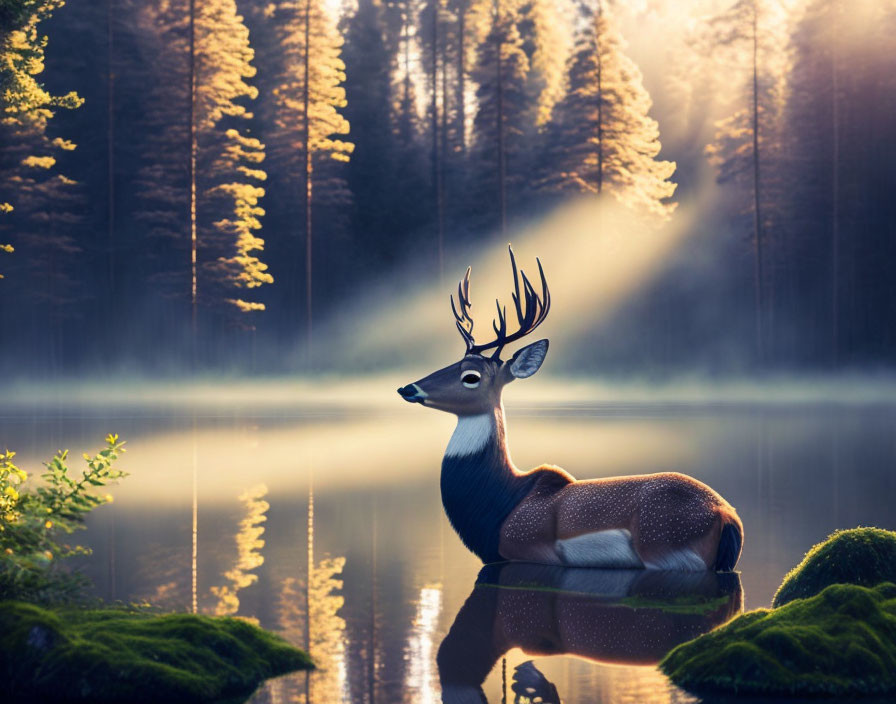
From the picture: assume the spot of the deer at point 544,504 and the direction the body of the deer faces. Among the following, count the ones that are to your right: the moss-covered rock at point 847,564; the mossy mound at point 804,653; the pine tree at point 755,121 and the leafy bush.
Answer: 1

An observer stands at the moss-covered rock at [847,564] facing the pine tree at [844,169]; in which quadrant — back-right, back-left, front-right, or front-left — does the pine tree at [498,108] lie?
front-left

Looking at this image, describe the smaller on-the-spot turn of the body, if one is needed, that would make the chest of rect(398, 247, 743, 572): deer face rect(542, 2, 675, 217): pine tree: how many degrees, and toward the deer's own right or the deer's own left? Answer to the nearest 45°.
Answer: approximately 90° to the deer's own right

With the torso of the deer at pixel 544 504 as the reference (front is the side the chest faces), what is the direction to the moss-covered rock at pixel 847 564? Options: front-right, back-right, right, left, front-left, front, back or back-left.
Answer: back-left

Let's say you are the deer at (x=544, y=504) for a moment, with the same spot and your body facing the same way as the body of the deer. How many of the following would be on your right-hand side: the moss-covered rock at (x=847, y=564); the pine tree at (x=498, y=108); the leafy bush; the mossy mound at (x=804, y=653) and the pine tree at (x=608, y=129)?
2

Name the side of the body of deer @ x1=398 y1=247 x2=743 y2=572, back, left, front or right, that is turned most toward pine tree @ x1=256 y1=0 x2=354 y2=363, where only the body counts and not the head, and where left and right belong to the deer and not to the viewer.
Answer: right

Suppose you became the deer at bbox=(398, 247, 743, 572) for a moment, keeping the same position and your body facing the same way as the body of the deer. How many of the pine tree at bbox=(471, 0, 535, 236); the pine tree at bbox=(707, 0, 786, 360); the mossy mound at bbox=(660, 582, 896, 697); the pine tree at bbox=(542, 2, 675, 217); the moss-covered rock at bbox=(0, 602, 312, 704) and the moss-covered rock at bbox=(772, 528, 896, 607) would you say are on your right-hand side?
3

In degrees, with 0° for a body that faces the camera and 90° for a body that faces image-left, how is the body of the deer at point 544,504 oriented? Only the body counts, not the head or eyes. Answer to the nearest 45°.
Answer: approximately 90°

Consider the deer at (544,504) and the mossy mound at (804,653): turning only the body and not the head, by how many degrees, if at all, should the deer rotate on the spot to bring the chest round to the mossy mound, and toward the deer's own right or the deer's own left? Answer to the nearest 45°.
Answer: approximately 135° to the deer's own left

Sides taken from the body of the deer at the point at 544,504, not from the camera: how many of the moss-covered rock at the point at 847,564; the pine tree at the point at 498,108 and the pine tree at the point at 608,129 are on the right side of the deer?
2

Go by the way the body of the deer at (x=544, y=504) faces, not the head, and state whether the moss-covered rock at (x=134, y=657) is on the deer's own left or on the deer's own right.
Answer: on the deer's own left

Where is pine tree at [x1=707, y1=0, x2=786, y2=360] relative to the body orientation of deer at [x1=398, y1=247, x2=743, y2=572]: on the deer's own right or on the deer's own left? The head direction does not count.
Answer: on the deer's own right

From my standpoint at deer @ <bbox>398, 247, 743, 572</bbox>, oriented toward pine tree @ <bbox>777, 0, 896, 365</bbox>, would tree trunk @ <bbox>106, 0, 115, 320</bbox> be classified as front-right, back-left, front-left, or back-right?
front-left

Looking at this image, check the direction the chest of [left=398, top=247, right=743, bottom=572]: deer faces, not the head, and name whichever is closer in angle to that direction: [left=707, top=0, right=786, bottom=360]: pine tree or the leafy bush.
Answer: the leafy bush
